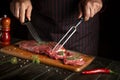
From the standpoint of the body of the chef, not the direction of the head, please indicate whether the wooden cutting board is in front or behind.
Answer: in front

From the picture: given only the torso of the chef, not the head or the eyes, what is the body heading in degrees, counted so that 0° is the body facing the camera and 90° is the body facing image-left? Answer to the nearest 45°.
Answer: approximately 0°
